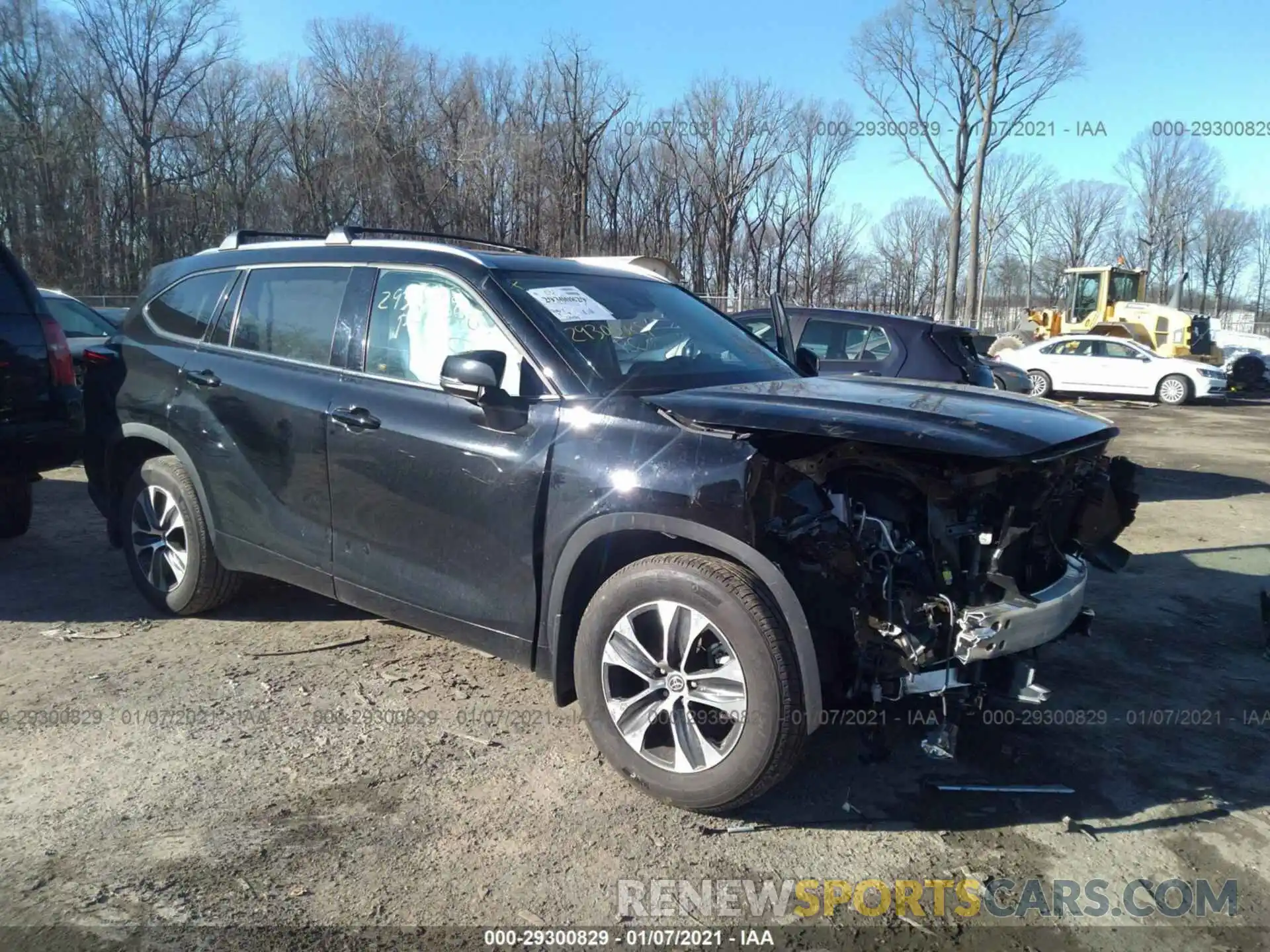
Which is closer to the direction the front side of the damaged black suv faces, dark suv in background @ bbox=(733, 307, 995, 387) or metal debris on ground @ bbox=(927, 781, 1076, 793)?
the metal debris on ground

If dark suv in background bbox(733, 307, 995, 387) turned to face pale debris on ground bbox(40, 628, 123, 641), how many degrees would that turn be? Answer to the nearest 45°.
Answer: approximately 90° to its left

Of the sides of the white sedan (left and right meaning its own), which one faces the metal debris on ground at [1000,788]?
right

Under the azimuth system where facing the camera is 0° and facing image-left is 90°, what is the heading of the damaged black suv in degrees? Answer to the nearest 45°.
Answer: approximately 315°

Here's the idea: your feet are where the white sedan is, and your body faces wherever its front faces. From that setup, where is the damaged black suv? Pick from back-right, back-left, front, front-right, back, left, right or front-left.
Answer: right

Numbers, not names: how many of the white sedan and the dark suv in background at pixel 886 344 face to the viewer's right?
1

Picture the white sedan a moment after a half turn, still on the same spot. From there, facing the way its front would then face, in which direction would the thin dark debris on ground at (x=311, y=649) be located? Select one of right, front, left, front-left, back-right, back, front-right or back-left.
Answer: left

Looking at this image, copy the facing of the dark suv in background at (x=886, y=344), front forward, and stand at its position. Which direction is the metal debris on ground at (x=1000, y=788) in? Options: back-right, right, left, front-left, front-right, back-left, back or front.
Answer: back-left

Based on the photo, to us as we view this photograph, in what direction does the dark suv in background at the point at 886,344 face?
facing away from the viewer and to the left of the viewer

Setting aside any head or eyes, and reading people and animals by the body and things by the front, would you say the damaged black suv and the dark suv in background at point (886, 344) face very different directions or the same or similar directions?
very different directions

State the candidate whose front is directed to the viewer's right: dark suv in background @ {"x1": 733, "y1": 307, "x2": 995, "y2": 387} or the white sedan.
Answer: the white sedan

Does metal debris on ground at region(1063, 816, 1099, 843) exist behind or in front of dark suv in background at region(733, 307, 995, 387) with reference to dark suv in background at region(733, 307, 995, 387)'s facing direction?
behind

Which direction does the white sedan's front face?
to the viewer's right

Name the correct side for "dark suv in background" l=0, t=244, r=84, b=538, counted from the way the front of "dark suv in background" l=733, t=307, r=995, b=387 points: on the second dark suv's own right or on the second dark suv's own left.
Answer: on the second dark suv's own left
